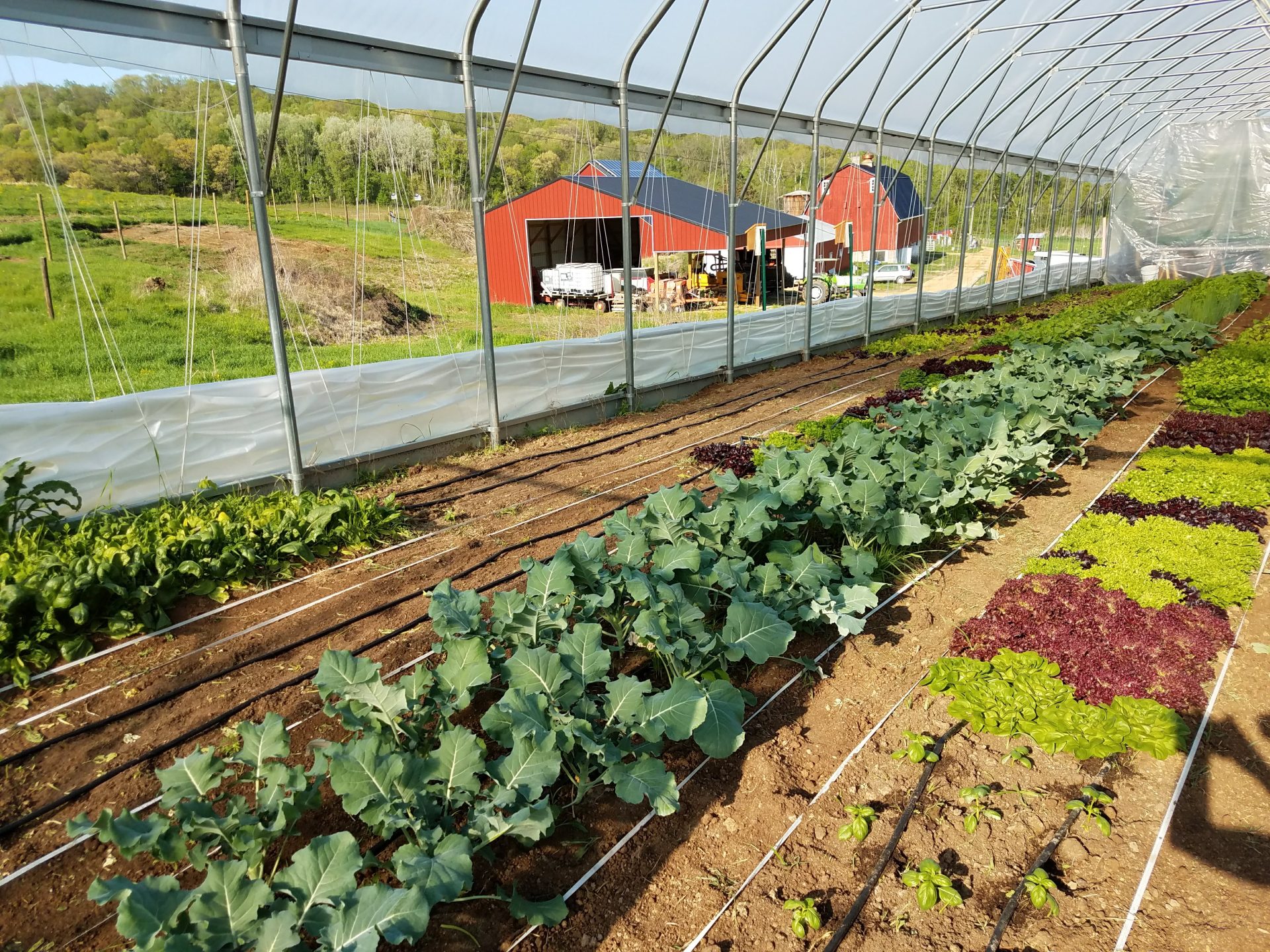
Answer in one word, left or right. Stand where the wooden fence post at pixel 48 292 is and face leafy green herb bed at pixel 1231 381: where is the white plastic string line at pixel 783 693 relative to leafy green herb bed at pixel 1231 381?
right

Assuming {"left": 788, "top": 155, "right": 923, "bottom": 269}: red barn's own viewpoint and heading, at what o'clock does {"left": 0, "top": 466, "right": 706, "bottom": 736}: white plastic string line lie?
The white plastic string line is roughly at 11 o'clock from the red barn.

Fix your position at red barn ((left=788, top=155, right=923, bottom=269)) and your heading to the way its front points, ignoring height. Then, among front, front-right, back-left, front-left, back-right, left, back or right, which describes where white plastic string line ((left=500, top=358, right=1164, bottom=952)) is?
front-left

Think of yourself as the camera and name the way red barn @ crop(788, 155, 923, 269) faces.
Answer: facing the viewer and to the left of the viewer

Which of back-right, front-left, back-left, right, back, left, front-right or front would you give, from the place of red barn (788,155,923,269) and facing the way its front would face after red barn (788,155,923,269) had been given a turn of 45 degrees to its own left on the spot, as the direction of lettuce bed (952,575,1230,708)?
front

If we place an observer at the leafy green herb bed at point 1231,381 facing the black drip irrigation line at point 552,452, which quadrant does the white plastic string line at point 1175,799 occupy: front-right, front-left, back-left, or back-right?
front-left

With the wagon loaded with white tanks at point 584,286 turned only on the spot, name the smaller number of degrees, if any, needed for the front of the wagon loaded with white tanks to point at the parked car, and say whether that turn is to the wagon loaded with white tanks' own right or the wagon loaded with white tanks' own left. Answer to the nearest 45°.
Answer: approximately 45° to the wagon loaded with white tanks' own left
